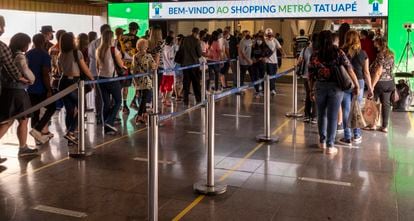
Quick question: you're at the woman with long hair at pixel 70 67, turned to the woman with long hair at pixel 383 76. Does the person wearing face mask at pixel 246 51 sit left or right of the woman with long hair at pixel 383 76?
left

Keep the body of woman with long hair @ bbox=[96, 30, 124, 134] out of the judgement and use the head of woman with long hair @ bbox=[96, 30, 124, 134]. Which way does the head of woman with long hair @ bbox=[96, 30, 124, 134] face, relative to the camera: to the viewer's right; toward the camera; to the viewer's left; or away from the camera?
away from the camera

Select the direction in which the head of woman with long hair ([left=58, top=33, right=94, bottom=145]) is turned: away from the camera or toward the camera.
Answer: away from the camera

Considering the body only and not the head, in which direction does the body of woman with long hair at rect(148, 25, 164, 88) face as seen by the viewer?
away from the camera

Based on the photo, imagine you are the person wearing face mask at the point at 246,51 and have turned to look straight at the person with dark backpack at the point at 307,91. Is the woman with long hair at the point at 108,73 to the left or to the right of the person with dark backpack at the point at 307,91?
right

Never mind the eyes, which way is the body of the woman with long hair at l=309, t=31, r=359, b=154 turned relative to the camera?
away from the camera

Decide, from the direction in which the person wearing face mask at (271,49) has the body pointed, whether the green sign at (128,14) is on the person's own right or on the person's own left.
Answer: on the person's own right
